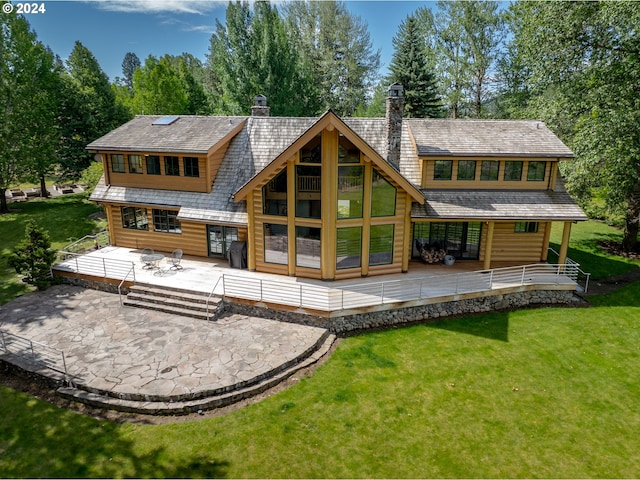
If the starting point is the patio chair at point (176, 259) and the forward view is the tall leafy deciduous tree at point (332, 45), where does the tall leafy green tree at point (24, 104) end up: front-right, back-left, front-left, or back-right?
front-left

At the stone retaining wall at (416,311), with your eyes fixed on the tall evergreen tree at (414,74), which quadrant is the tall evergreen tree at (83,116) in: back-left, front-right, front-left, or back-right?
front-left

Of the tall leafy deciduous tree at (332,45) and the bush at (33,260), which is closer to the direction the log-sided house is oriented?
the bush

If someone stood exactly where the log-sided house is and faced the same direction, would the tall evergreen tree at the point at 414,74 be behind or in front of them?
behind

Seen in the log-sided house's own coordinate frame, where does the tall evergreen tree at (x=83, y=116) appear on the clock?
The tall evergreen tree is roughly at 4 o'clock from the log-sided house.

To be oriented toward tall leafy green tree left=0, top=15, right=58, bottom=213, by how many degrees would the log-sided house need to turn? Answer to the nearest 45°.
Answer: approximately 135° to its right

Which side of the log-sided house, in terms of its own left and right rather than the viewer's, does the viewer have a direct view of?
front

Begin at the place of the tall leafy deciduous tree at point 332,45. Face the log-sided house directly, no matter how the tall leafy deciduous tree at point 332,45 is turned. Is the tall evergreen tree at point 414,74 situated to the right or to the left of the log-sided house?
left

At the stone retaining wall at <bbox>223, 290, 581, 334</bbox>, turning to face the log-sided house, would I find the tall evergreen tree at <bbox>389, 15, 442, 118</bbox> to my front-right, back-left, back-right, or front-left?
front-right

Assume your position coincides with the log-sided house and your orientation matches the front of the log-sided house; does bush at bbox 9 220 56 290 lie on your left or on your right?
on your right

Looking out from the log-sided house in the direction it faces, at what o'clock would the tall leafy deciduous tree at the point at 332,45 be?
The tall leafy deciduous tree is roughly at 6 o'clock from the log-sided house.

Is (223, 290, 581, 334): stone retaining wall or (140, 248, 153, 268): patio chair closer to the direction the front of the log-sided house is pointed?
the stone retaining wall

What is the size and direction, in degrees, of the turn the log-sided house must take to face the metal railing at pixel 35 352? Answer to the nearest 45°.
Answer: approximately 45° to its right

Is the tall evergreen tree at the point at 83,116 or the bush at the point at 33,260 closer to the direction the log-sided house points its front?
the bush
